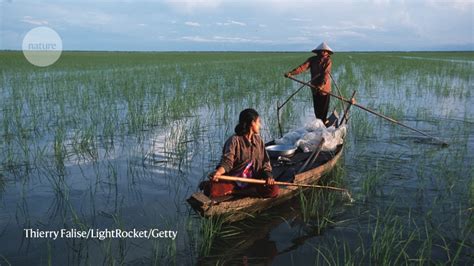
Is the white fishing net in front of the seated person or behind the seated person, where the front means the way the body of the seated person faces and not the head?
behind

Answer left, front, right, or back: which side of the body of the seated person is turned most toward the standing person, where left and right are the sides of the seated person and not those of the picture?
back

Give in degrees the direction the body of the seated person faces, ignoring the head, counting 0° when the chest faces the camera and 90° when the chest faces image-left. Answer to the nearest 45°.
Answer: approximately 0°
